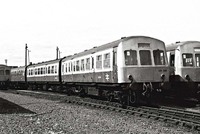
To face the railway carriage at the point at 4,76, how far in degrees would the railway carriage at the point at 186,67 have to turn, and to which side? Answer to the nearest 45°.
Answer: approximately 180°

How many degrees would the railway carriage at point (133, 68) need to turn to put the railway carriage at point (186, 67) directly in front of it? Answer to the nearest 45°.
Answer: approximately 90° to its left

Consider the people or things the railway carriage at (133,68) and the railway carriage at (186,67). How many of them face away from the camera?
0

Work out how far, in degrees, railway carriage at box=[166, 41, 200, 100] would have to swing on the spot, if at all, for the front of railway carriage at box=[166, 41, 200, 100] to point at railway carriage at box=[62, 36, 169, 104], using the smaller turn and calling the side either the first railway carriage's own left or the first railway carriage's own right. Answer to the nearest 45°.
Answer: approximately 90° to the first railway carriage's own right

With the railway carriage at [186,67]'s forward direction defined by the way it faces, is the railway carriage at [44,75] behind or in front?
behind

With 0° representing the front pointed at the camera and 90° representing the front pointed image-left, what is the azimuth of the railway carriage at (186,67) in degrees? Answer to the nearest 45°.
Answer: approximately 315°

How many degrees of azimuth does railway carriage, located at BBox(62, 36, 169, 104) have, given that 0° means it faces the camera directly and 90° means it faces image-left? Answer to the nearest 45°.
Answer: approximately 315°

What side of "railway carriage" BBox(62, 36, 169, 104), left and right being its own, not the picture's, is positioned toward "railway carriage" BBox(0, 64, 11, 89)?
back
